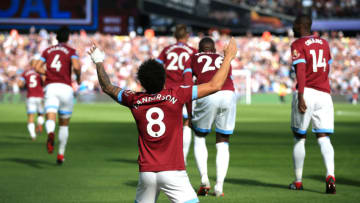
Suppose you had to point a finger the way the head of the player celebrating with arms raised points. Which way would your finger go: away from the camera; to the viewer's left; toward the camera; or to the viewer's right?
away from the camera

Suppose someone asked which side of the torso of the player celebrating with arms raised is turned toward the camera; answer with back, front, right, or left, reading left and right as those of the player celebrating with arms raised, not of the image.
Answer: back
